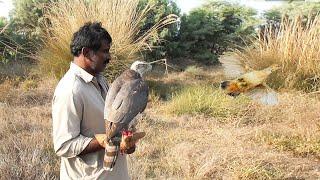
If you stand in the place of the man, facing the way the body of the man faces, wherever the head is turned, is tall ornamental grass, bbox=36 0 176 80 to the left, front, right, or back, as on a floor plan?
left

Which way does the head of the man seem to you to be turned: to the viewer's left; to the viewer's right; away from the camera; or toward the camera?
to the viewer's right

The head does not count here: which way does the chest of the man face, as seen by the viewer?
to the viewer's right

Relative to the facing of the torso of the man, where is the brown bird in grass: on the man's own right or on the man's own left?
on the man's own left
